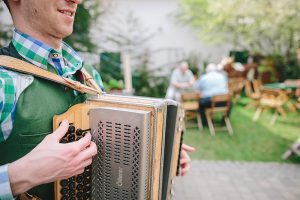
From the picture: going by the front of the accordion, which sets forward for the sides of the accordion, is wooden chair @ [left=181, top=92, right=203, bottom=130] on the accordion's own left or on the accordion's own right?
on the accordion's own left

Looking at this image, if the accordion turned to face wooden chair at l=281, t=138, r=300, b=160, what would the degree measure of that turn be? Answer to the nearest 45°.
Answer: approximately 90° to its left

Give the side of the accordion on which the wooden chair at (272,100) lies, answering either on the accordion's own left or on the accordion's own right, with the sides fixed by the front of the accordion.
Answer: on the accordion's own left

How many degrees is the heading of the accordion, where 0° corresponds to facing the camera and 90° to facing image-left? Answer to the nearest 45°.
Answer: approximately 315°

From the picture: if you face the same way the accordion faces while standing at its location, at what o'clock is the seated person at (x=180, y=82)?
The seated person is roughly at 8 o'clock from the accordion.
